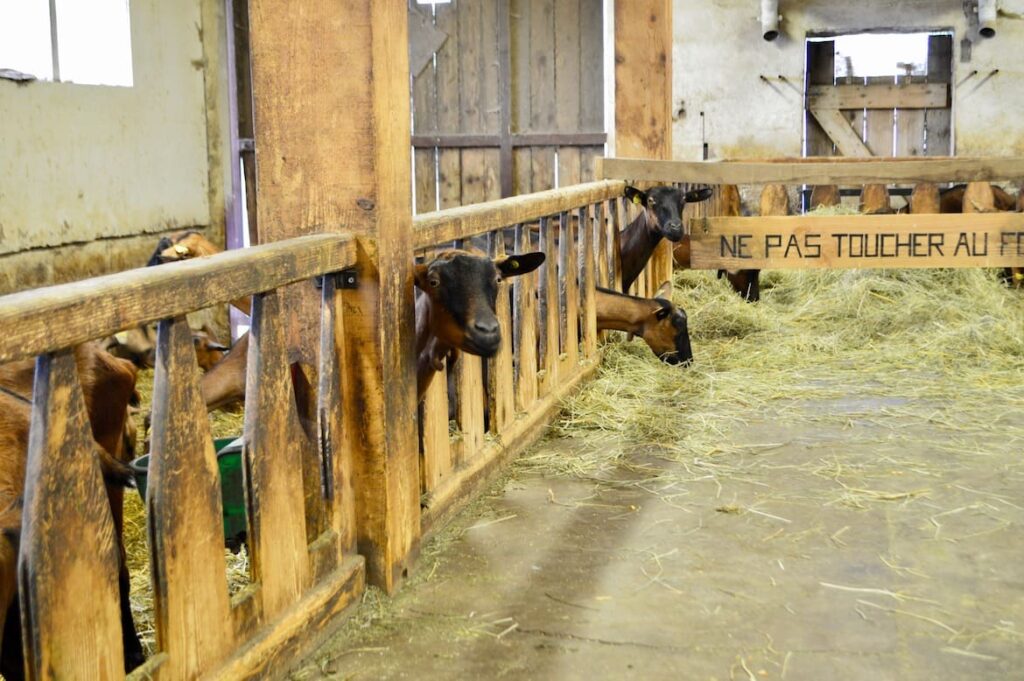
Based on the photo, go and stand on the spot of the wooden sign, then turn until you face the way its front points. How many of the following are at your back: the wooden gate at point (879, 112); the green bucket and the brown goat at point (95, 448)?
1

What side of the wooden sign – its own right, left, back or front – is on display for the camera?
front

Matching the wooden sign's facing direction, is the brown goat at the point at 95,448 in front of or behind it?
in front

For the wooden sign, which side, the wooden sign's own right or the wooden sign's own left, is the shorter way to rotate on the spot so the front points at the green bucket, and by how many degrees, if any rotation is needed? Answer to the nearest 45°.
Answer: approximately 45° to the wooden sign's own right

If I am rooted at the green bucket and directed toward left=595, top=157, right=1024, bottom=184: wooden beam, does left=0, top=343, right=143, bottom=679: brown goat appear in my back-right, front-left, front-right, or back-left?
back-right

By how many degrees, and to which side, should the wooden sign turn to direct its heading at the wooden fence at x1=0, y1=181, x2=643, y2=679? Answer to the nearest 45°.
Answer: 0° — it already faces it

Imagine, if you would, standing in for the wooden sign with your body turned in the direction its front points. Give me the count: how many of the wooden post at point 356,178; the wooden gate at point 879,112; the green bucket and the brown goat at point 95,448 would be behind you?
1

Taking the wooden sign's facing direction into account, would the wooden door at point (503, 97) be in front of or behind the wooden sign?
behind

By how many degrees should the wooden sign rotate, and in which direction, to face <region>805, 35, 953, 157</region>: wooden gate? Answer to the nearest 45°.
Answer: approximately 180°

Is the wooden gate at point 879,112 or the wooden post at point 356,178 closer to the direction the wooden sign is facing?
the wooden post

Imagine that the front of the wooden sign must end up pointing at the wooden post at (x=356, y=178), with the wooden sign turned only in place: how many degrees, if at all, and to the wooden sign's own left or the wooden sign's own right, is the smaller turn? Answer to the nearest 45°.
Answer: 0° — it already faces it

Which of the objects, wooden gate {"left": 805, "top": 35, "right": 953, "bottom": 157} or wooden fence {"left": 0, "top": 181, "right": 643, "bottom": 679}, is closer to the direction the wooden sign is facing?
the wooden fence

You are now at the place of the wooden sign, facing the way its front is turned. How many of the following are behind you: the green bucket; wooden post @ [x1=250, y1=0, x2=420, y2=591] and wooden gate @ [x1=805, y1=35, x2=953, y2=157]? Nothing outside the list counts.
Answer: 1
